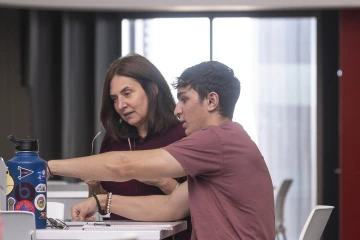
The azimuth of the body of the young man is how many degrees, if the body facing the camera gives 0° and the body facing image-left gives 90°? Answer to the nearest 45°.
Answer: approximately 90°

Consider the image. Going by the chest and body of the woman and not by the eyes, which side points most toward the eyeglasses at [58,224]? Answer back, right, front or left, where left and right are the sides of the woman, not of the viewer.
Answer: front

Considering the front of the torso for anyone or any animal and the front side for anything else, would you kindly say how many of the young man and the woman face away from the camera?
0

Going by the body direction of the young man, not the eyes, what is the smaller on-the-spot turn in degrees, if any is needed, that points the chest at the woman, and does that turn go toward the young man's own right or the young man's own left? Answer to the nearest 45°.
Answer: approximately 45° to the young man's own right

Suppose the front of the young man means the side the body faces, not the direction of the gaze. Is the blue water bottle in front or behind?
in front

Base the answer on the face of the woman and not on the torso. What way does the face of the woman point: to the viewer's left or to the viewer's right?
to the viewer's left

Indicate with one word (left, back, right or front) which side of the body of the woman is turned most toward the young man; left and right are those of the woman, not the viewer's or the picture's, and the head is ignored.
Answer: left

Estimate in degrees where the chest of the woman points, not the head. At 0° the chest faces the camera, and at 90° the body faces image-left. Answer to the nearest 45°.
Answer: approximately 45°

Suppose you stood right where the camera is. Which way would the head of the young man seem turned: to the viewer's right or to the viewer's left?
to the viewer's left

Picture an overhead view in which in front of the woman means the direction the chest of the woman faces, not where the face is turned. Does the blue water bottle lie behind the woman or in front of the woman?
in front
